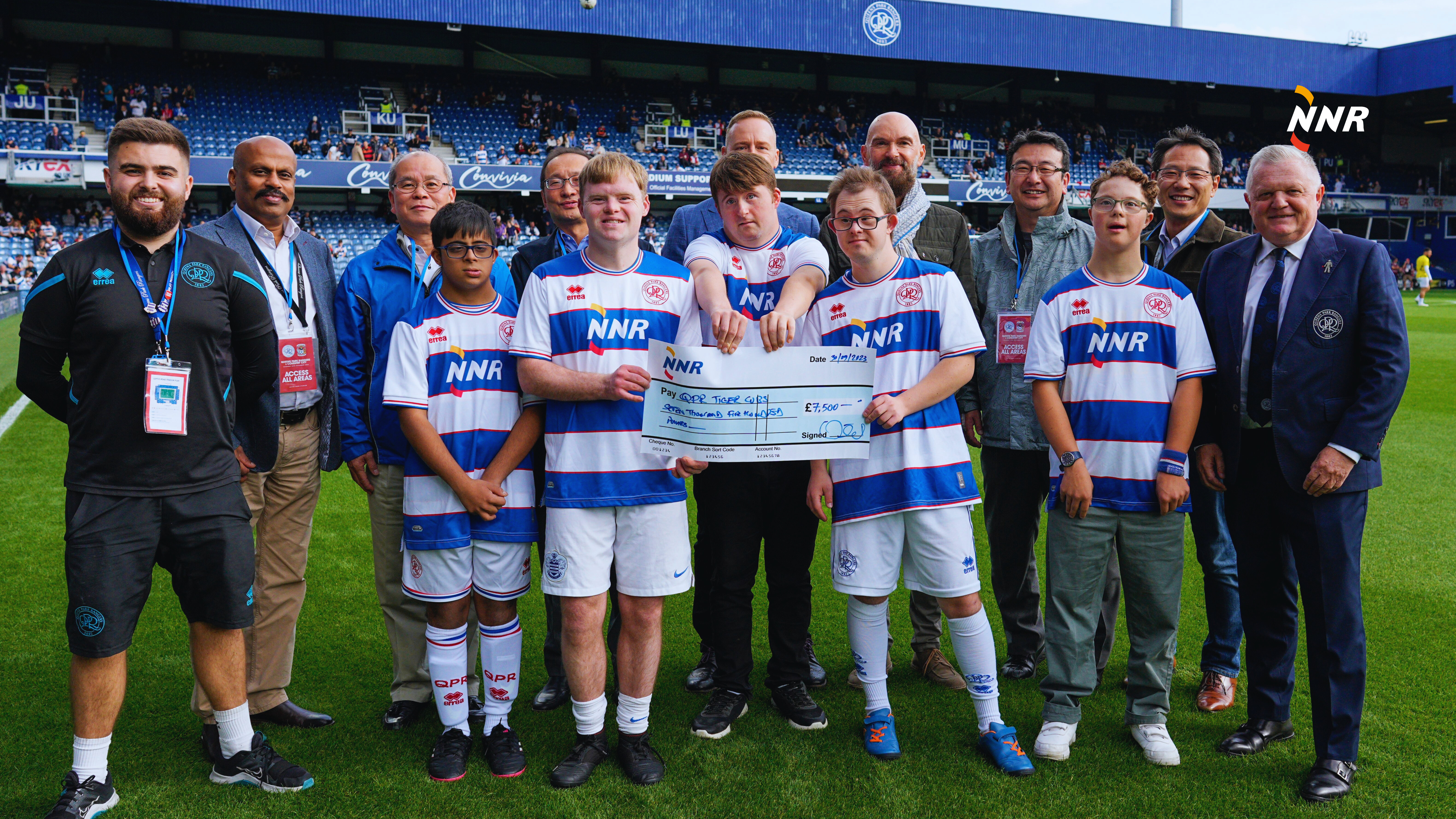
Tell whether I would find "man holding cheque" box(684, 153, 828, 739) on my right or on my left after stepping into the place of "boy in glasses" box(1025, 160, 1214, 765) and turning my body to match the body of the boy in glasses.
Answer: on my right

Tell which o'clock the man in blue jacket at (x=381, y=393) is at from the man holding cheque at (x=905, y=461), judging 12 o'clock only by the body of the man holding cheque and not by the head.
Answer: The man in blue jacket is roughly at 3 o'clock from the man holding cheque.

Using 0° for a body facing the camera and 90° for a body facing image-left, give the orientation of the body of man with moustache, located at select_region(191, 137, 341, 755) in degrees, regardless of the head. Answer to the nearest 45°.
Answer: approximately 315°

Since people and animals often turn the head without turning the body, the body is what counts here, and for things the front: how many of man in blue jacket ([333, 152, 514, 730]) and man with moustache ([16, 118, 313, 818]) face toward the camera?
2
